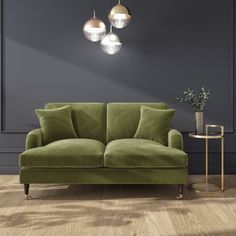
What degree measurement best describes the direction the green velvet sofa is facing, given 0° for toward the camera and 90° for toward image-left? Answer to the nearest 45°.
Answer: approximately 0°
